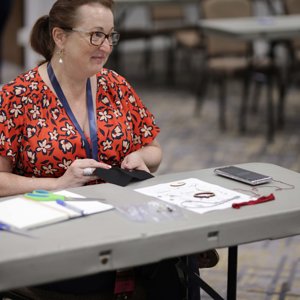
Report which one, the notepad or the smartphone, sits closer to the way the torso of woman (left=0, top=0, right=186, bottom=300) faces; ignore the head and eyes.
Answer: the smartphone

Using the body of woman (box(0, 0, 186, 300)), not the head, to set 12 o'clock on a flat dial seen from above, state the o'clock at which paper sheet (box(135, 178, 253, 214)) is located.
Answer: The paper sheet is roughly at 12 o'clock from the woman.

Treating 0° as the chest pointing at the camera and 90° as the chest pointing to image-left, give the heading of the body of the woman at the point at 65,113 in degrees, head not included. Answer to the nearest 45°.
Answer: approximately 315°

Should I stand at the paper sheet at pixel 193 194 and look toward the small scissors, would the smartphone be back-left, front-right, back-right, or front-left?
back-right

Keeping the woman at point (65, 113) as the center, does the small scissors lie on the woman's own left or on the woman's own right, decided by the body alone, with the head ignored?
on the woman's own right

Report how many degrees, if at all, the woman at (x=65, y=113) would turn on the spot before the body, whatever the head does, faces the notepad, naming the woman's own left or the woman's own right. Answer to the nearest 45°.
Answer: approximately 45° to the woman's own right

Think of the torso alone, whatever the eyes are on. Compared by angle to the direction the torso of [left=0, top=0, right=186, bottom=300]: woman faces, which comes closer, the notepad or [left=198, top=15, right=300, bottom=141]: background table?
the notepad

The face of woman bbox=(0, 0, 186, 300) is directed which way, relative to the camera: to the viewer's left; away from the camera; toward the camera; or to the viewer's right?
to the viewer's right
